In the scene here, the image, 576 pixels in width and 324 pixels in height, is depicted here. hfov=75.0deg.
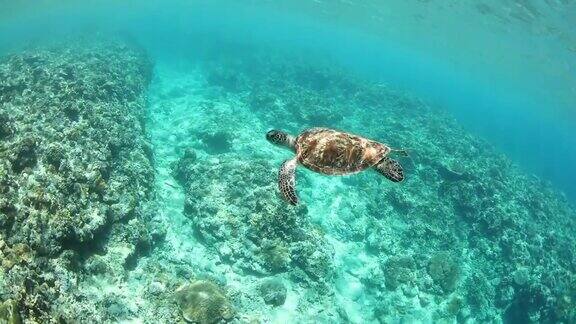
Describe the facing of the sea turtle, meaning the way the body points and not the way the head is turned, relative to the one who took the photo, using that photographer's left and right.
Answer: facing to the left of the viewer

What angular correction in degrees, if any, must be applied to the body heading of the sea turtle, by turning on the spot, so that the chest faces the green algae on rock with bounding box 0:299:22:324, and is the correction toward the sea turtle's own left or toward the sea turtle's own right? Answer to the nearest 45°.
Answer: approximately 45° to the sea turtle's own left
